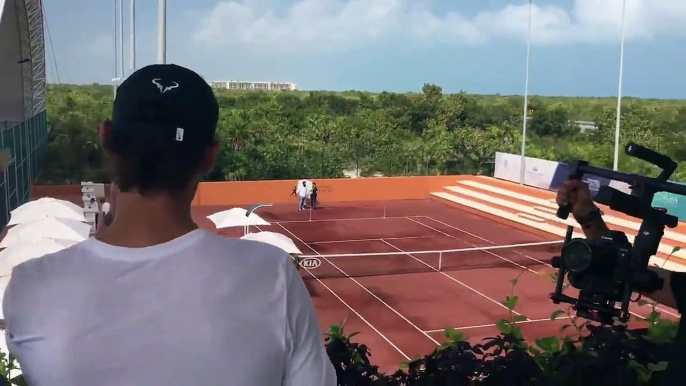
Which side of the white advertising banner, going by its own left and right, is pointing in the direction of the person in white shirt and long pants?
front

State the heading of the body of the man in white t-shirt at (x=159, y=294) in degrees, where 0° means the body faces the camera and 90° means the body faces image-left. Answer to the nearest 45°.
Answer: approximately 180°

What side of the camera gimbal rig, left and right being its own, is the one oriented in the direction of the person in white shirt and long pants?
right

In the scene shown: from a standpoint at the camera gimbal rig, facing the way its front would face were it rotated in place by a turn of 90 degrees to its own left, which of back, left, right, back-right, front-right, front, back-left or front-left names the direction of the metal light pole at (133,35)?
back

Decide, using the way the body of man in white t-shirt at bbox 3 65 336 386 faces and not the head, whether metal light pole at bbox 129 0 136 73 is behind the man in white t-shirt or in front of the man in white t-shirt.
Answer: in front

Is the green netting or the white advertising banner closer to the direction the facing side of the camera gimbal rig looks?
the green netting

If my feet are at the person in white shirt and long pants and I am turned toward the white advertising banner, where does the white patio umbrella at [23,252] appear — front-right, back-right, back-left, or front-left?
back-right

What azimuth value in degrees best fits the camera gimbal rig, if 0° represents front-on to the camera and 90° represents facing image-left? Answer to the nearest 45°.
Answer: approximately 45°

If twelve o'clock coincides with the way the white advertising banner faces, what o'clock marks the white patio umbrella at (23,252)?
The white patio umbrella is roughly at 11 o'clock from the white advertising banner.

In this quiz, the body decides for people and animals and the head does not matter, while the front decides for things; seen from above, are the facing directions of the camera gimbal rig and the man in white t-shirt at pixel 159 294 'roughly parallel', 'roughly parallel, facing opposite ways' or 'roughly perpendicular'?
roughly perpendicular

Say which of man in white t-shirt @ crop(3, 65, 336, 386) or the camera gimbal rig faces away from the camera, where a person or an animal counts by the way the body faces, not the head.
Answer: the man in white t-shirt

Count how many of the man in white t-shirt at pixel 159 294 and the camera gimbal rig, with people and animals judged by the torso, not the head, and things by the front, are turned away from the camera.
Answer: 1

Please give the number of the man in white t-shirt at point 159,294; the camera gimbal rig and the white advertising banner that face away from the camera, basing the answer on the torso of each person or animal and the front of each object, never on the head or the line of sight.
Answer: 1

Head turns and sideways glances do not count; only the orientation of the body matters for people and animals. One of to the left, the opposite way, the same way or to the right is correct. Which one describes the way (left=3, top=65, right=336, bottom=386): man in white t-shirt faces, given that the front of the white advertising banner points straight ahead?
to the right

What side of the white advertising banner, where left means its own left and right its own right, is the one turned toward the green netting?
front

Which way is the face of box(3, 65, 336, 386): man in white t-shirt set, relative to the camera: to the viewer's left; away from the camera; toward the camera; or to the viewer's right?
away from the camera

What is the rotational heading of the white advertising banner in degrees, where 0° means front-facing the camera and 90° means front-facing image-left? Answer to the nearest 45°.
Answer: approximately 45°

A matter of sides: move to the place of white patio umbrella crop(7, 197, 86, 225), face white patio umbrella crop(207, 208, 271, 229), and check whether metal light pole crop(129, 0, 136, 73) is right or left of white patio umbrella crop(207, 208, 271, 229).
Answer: left

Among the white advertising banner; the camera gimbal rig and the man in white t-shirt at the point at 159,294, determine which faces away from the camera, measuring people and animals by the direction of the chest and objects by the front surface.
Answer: the man in white t-shirt
